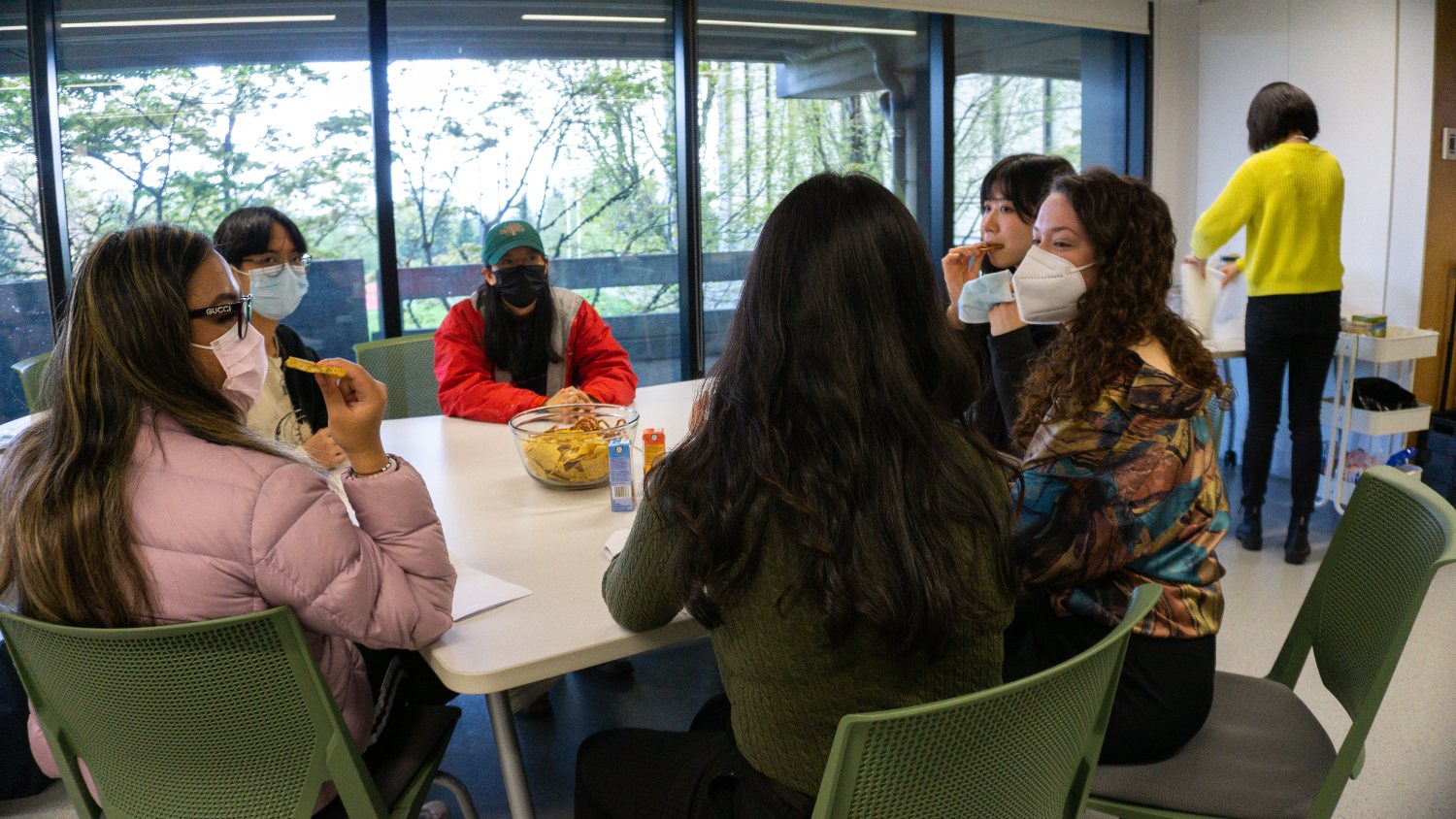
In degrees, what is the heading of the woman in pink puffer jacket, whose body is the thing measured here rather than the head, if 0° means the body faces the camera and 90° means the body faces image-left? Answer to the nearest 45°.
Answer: approximately 225°

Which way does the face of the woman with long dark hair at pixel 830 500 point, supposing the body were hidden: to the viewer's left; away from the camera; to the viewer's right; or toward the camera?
away from the camera

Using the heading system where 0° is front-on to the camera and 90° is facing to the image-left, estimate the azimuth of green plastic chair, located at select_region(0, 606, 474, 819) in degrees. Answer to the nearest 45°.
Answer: approximately 225°

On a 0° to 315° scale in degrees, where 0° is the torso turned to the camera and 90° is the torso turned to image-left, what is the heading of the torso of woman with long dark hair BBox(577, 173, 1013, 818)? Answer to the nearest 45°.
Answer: approximately 135°

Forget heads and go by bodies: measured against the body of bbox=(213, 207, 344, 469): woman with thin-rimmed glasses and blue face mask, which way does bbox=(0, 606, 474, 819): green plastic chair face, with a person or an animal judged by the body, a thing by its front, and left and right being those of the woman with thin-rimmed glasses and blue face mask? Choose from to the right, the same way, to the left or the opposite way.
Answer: to the left
